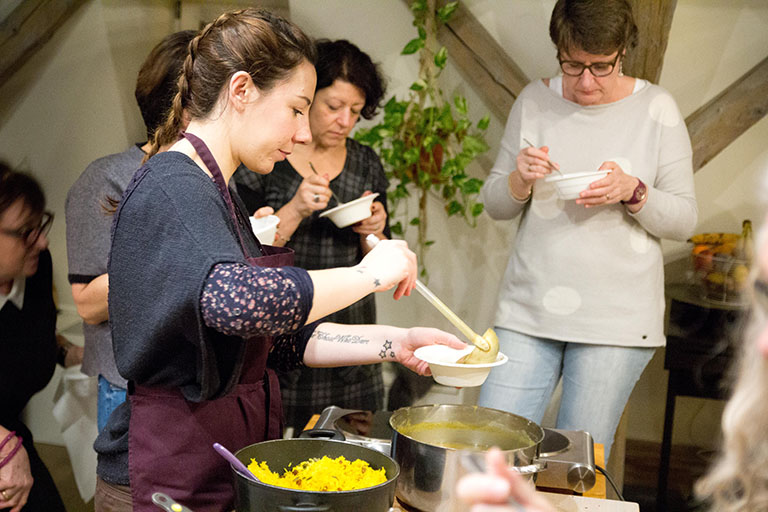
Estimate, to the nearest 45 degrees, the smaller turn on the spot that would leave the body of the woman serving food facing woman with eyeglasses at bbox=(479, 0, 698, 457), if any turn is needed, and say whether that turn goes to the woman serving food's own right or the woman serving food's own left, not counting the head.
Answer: approximately 45° to the woman serving food's own left

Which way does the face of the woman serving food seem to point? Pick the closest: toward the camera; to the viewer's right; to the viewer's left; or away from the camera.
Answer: to the viewer's right

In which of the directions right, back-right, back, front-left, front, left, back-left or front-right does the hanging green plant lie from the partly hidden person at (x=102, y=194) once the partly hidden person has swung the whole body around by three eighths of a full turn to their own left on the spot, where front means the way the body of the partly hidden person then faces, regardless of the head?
back-right

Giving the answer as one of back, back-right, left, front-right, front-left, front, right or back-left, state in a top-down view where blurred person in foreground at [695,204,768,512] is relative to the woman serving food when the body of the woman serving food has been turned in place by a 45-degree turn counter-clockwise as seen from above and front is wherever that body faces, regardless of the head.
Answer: right

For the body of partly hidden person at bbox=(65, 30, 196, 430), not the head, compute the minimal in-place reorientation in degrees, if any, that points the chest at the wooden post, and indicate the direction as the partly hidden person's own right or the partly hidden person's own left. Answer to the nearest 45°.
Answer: approximately 45° to the partly hidden person's own right

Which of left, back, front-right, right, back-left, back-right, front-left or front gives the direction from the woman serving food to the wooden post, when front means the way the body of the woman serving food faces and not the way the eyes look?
front-left

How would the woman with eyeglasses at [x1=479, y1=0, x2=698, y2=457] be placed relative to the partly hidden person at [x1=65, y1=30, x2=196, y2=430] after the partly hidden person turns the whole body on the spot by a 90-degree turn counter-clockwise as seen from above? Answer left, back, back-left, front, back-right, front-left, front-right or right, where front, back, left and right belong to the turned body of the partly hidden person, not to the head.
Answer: back-right

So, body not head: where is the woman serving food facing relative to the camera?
to the viewer's right

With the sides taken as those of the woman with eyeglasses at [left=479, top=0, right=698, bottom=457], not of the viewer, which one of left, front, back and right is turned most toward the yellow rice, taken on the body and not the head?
front

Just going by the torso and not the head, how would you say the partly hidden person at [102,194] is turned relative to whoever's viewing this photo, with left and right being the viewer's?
facing away from the viewer and to the right of the viewer

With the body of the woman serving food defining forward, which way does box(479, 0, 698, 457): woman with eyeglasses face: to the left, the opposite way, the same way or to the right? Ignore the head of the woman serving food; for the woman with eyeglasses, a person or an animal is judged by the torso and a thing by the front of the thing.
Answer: to the right

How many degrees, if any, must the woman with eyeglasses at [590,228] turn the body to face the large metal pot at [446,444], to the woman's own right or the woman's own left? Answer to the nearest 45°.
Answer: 0° — they already face it

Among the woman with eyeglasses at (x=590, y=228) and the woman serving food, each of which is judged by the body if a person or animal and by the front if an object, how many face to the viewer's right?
1
